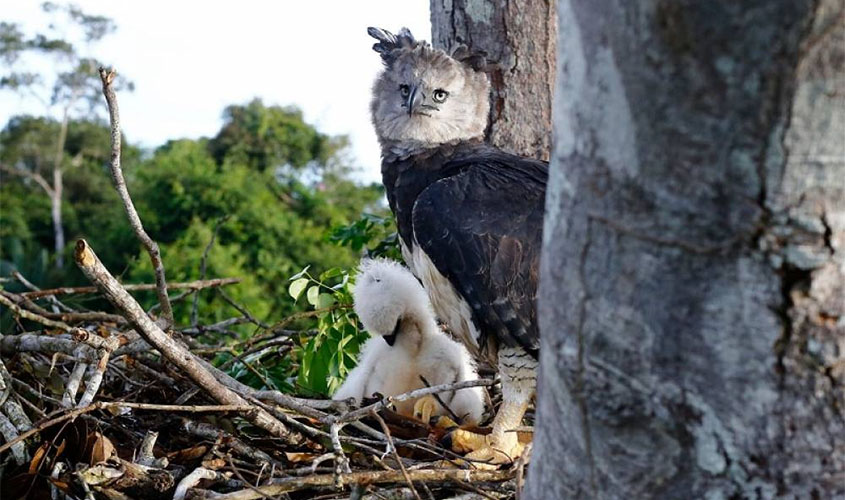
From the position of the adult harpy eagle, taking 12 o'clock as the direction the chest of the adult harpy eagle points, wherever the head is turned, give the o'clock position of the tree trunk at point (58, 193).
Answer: The tree trunk is roughly at 2 o'clock from the adult harpy eagle.

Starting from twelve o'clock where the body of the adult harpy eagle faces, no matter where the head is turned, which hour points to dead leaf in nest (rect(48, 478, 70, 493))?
The dead leaf in nest is roughly at 11 o'clock from the adult harpy eagle.

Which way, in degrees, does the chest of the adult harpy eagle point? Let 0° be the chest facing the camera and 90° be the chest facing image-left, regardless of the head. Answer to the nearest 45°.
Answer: approximately 90°

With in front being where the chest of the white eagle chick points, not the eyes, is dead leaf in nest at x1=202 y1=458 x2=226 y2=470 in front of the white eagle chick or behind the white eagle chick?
in front

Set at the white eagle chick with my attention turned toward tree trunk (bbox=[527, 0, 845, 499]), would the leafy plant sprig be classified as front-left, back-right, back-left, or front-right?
back-right

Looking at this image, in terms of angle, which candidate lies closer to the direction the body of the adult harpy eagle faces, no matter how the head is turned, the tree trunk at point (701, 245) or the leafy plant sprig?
the leafy plant sprig

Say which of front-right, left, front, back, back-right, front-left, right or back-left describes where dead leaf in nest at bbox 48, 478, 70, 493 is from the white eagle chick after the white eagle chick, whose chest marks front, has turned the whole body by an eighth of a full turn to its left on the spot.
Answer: right

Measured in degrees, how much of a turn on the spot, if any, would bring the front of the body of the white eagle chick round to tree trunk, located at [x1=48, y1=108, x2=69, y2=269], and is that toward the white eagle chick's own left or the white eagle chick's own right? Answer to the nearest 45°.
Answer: approximately 135° to the white eagle chick's own right

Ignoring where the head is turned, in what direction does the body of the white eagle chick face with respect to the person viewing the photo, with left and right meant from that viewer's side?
facing the viewer
